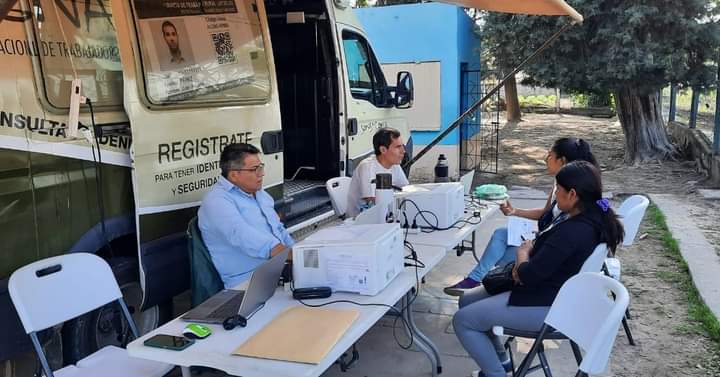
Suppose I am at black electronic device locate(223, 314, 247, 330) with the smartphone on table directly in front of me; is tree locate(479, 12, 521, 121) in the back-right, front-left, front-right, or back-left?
back-right

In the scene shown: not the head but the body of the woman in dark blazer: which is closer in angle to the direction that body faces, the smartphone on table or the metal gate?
the smartphone on table

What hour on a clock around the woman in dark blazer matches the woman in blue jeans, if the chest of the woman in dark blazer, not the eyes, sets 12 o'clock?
The woman in blue jeans is roughly at 3 o'clock from the woman in dark blazer.

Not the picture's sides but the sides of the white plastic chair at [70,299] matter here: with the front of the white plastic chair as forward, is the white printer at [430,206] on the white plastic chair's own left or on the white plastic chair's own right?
on the white plastic chair's own left

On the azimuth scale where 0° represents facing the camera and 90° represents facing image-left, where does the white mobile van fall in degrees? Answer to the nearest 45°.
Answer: approximately 225°

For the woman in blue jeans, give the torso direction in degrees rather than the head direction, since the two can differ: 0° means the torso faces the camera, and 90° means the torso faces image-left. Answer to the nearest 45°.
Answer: approximately 90°

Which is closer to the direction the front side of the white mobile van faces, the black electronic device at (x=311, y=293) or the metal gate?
the metal gate
